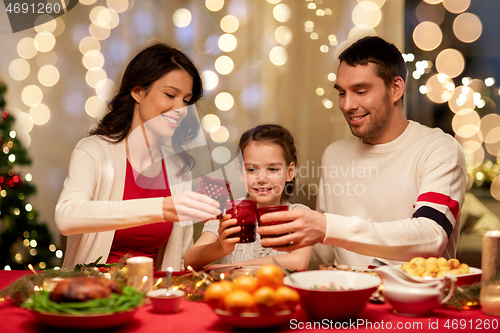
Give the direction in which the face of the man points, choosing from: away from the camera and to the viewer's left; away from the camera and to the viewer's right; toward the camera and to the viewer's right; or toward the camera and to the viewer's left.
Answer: toward the camera and to the viewer's left

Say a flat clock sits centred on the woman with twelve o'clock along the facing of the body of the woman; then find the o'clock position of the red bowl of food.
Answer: The red bowl of food is roughly at 1 o'clock from the woman.

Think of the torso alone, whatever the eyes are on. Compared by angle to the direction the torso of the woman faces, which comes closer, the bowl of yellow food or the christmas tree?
the bowl of yellow food

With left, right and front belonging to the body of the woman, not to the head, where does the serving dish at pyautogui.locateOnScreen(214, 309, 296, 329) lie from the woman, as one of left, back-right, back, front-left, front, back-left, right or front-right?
front-right

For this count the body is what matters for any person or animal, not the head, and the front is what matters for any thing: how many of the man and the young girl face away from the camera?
0

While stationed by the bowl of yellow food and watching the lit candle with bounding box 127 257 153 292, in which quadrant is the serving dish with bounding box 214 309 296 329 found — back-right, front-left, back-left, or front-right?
front-left

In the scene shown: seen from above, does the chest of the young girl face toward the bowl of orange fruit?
yes

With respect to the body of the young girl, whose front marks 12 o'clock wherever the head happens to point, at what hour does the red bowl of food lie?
The red bowl of food is roughly at 12 o'clock from the young girl.

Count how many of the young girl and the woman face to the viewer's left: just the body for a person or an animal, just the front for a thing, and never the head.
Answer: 0

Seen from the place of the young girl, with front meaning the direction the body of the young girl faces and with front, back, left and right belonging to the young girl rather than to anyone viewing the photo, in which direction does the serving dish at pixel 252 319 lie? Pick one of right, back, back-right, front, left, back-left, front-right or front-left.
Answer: front

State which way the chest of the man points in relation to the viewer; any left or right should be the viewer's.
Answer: facing the viewer and to the left of the viewer

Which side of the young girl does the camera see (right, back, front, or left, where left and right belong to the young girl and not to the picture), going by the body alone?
front

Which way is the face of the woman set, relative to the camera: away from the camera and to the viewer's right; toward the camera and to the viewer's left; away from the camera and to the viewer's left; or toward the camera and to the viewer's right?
toward the camera and to the viewer's right

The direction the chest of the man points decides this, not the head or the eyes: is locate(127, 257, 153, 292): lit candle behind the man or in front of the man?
in front

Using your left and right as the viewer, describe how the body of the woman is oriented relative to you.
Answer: facing the viewer and to the right of the viewer
